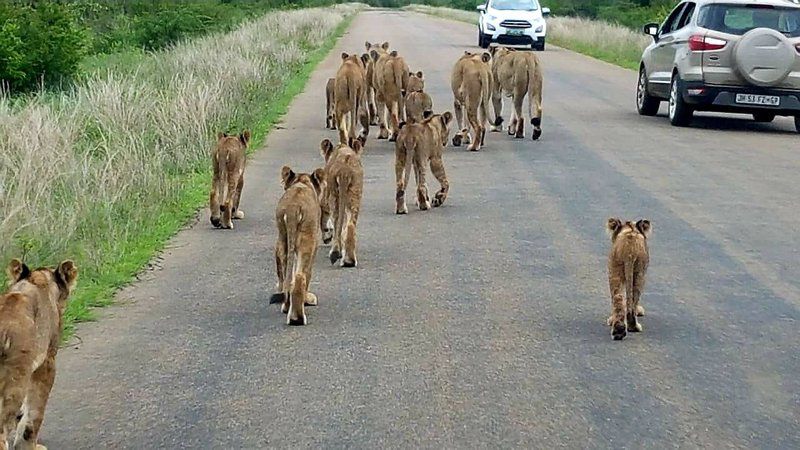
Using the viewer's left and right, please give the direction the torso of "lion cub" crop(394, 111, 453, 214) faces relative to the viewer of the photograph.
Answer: facing away from the viewer and to the right of the viewer

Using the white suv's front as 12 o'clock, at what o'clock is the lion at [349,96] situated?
The lion is roughly at 12 o'clock from the white suv.

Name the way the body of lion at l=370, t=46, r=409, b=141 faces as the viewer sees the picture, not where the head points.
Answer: away from the camera

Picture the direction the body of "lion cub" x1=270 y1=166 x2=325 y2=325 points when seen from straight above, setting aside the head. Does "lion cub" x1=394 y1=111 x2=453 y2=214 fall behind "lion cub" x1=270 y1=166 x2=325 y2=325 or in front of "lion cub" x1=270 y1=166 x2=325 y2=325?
in front

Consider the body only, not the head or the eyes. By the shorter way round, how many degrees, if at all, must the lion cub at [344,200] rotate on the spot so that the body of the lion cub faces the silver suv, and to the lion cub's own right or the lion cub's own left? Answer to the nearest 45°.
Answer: approximately 45° to the lion cub's own right

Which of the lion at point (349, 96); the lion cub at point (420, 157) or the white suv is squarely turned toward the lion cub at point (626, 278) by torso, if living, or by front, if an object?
the white suv

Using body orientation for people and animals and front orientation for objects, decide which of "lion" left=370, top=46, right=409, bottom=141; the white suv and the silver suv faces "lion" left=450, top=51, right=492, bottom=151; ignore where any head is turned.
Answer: the white suv

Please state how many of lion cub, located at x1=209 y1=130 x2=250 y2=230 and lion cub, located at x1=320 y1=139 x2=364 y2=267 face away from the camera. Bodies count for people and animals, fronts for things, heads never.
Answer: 2

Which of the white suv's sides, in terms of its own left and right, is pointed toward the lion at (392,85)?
front

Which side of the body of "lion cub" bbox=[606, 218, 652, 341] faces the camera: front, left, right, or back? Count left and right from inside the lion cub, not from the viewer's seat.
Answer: back

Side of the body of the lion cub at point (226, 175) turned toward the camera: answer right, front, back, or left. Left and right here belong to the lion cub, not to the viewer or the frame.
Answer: back

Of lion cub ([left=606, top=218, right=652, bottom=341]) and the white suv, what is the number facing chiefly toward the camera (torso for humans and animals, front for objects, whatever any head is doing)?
1

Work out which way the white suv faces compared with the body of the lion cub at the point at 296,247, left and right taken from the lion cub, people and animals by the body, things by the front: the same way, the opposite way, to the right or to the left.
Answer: the opposite way

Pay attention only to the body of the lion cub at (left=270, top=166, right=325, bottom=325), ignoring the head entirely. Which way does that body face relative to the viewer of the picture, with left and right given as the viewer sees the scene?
facing away from the viewer

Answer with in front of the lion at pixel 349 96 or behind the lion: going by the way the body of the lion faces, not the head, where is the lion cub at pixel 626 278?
behind

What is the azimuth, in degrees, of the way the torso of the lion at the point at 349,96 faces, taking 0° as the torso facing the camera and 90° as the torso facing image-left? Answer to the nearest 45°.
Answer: approximately 180°

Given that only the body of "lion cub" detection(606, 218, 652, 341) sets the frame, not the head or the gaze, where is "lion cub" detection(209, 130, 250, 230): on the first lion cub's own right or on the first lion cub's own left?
on the first lion cub's own left
